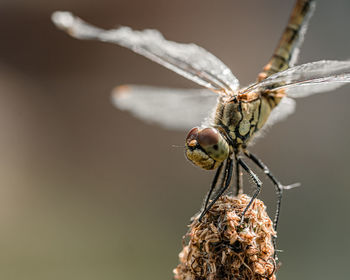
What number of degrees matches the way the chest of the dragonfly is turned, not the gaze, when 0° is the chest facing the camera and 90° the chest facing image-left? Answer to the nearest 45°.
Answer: approximately 45°
